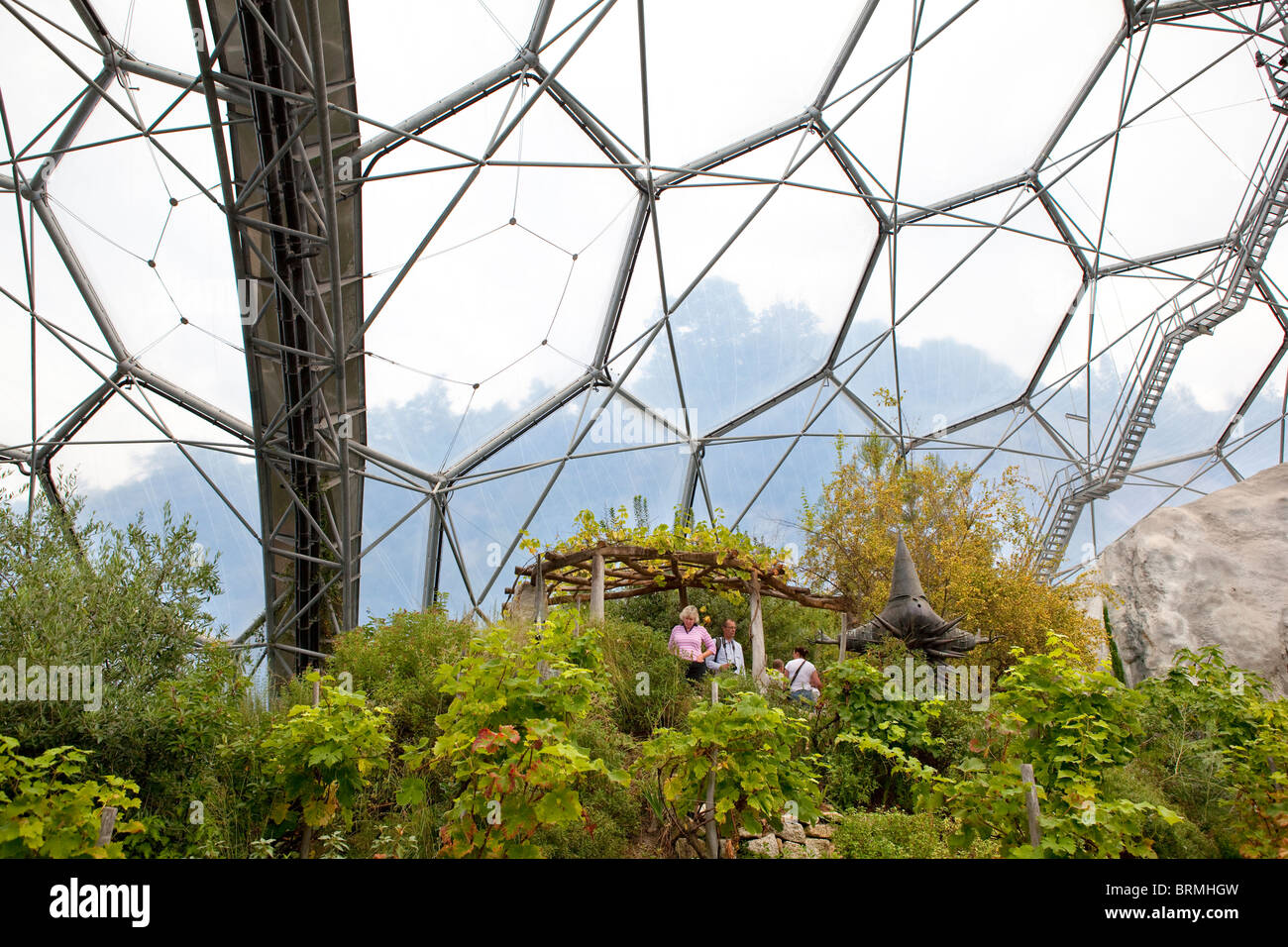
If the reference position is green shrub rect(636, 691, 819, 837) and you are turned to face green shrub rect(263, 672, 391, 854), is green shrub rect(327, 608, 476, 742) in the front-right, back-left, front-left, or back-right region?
front-right

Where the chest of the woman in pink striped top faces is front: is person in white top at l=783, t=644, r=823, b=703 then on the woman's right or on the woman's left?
on the woman's left

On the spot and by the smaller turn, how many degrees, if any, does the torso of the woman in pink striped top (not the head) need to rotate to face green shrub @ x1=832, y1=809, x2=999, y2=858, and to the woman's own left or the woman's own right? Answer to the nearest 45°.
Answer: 0° — they already face it

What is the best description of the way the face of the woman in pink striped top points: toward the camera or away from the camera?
toward the camera

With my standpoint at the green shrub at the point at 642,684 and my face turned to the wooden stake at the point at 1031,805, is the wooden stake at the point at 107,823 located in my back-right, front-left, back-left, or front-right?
front-right

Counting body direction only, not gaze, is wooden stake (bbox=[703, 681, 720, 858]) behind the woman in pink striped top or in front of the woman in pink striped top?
in front

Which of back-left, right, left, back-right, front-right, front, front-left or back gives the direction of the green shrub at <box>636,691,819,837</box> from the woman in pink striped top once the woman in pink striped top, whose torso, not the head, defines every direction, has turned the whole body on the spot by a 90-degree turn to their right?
left

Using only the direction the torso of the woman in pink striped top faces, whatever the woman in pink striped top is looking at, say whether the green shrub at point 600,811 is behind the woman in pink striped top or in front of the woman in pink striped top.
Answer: in front

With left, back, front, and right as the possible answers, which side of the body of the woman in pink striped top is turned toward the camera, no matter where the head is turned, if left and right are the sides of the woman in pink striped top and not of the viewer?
front
